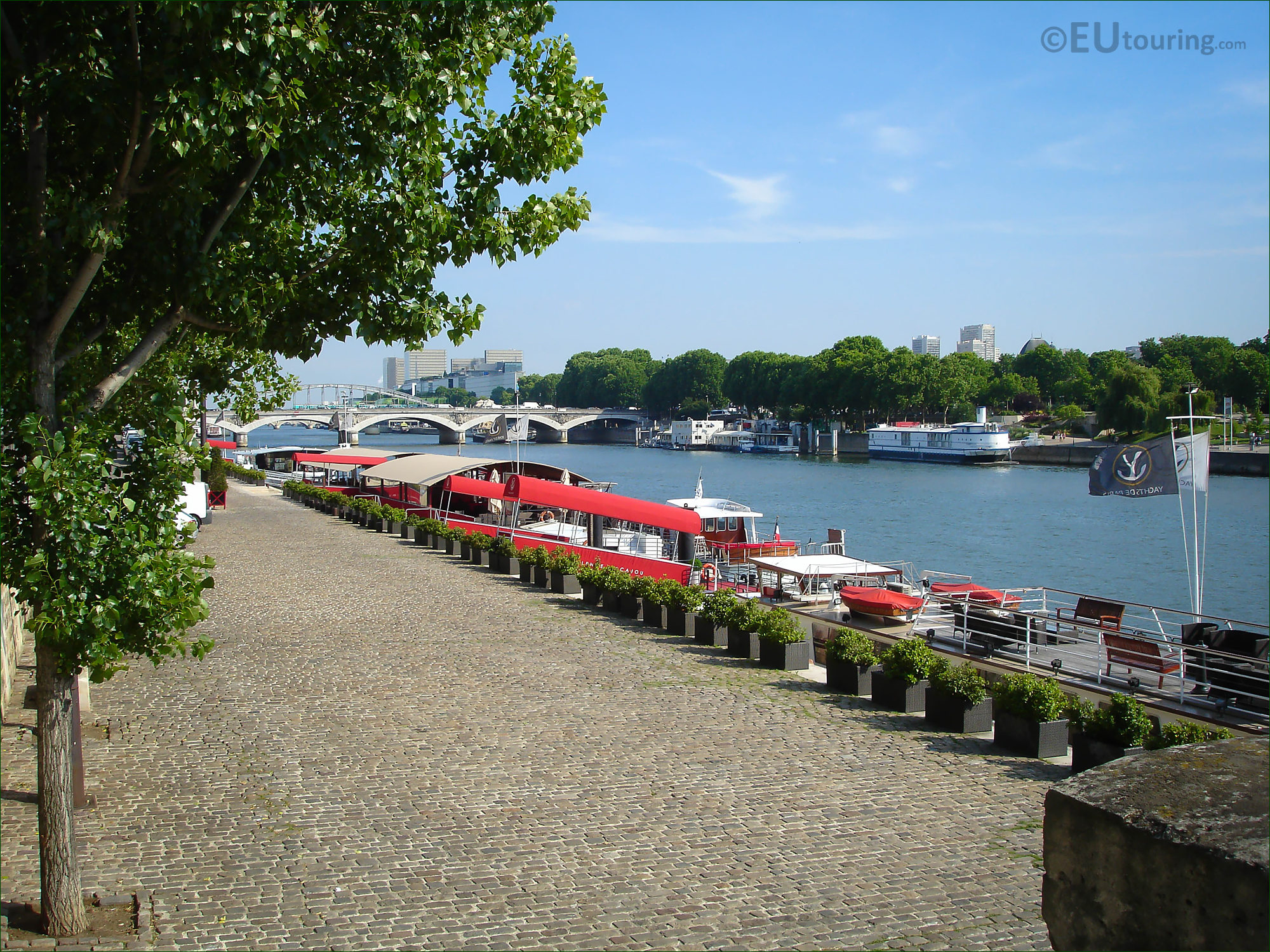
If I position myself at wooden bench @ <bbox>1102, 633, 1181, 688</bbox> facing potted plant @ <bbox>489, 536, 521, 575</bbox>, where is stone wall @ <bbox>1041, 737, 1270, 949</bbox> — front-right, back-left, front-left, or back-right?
back-left

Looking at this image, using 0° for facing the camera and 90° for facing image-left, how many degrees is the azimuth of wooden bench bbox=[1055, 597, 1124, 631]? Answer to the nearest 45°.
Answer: approximately 45°

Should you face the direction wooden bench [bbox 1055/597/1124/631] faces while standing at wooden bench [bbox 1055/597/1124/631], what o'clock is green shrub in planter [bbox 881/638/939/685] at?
The green shrub in planter is roughly at 11 o'clock from the wooden bench.

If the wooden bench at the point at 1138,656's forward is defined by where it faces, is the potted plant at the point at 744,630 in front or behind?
behind

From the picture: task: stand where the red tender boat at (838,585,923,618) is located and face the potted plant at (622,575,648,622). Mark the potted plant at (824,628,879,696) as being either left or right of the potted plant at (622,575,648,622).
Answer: left

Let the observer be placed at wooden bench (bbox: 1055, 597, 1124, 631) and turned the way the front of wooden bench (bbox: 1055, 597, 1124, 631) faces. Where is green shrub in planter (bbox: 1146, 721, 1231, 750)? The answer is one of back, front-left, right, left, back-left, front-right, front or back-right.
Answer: front-left

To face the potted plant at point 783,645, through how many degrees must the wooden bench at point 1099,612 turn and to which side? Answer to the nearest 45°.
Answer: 0° — it already faces it

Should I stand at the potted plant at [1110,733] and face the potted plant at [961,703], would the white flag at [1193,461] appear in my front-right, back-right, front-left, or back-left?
front-right
